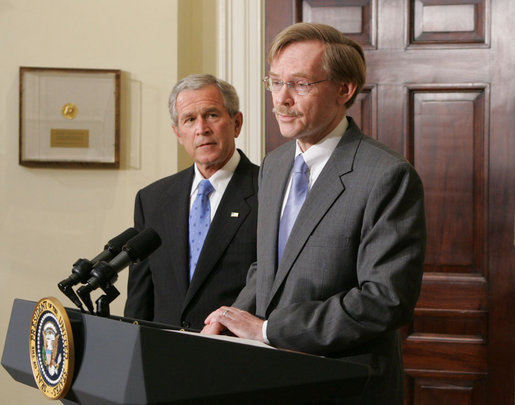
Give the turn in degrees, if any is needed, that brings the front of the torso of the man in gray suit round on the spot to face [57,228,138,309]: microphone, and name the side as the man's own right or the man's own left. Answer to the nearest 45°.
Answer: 0° — they already face it

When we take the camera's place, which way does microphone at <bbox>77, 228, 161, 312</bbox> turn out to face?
facing to the right of the viewer

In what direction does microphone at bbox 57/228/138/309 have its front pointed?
to the viewer's right

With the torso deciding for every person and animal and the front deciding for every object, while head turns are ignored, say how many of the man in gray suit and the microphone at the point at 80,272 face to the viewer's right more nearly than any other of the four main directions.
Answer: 1

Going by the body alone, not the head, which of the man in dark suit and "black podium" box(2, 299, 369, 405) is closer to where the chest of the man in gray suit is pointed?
the black podium

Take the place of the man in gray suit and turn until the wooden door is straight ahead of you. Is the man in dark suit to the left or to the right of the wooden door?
left

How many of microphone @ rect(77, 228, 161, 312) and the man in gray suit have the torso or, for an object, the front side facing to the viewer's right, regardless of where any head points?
1

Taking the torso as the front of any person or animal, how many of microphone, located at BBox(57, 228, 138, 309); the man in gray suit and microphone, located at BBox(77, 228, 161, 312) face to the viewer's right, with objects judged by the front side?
2
